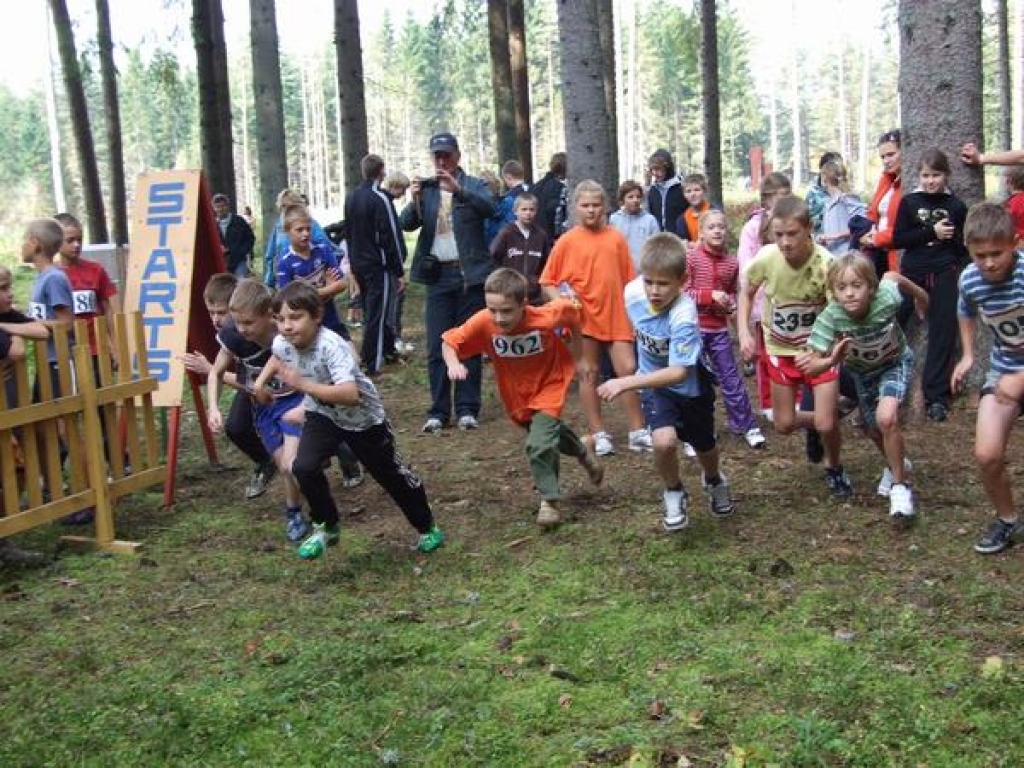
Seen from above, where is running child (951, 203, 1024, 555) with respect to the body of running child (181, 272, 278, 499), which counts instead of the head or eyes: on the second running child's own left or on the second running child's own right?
on the second running child's own left

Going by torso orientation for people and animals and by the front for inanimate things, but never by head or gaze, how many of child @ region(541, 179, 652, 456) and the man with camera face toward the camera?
2

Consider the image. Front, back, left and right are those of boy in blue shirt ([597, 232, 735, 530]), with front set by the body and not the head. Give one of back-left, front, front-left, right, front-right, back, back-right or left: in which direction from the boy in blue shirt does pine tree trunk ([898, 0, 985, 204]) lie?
back

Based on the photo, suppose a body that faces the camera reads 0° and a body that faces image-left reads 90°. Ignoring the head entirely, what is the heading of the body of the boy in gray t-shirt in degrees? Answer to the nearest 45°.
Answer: approximately 45°

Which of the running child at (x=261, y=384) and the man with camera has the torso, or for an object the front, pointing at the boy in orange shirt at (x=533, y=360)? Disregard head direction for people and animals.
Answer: the man with camera

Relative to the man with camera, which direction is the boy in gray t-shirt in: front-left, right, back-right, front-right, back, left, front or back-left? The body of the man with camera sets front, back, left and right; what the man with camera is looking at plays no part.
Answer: front

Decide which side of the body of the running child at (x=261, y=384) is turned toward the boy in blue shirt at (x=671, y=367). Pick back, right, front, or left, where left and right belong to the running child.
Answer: left

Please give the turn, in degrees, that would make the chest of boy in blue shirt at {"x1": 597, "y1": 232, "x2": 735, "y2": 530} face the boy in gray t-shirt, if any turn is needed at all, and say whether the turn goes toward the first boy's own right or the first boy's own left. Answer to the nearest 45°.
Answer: approximately 45° to the first boy's own right

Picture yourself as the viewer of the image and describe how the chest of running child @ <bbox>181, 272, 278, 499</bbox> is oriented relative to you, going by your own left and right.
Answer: facing the viewer and to the left of the viewer

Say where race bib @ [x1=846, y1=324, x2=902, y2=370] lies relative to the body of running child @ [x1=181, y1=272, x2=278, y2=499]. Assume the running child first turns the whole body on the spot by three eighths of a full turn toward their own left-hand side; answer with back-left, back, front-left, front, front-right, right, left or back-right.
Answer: front-right

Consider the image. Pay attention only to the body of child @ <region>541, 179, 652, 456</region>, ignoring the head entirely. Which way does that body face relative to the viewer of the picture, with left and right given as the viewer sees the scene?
facing the viewer

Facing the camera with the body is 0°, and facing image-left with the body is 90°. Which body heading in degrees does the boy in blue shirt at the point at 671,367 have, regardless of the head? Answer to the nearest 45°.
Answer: approximately 45°

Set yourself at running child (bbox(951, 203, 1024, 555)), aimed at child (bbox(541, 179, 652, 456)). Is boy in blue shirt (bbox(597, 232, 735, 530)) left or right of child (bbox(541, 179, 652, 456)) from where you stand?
left
